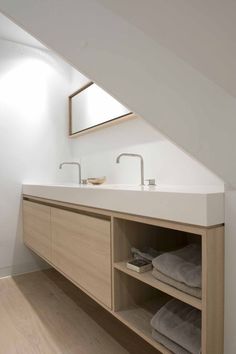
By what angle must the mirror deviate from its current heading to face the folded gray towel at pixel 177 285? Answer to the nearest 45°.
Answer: approximately 45° to its left

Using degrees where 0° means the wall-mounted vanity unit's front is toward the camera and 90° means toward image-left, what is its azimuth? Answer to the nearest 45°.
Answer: approximately 45°

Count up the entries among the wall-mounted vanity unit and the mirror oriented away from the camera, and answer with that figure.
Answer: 0

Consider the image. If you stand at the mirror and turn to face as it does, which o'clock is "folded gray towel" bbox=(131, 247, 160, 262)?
The folded gray towel is roughly at 10 o'clock from the mirror.

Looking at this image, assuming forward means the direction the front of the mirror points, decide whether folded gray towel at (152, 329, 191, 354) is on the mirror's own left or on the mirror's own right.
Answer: on the mirror's own left

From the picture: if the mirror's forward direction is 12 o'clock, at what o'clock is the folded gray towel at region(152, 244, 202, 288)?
The folded gray towel is roughly at 10 o'clock from the mirror.

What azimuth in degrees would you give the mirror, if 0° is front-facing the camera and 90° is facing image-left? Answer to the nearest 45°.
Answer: approximately 45°
